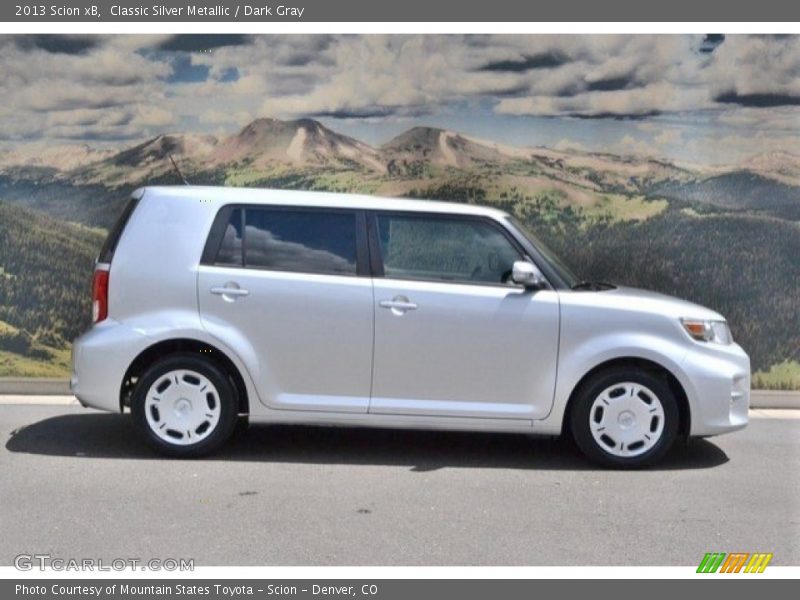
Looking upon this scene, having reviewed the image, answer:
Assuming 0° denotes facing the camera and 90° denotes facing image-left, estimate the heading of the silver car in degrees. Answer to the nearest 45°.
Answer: approximately 270°
